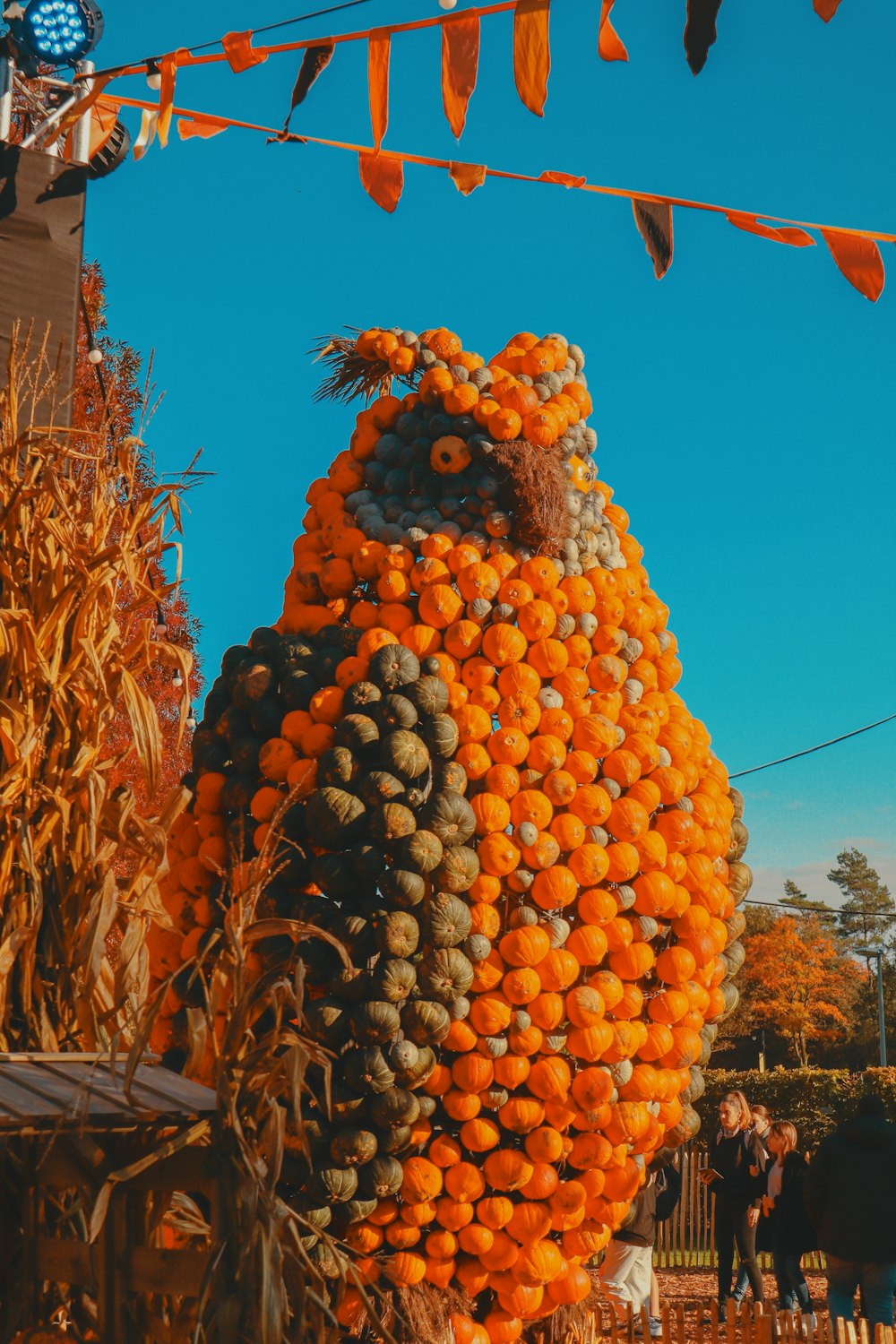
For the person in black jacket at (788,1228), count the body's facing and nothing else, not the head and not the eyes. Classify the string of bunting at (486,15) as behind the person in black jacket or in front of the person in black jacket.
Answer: in front

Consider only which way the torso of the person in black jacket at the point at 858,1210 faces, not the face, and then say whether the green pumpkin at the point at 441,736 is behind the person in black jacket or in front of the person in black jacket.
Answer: behind

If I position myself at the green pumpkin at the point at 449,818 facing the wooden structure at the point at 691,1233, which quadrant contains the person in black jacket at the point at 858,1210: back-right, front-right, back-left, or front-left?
front-right

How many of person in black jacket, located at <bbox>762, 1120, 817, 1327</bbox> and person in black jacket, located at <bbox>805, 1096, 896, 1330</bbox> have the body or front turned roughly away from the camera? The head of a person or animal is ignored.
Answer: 1

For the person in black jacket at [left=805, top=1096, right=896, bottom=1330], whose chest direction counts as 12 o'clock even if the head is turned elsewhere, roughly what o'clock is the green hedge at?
The green hedge is roughly at 12 o'clock from the person in black jacket.

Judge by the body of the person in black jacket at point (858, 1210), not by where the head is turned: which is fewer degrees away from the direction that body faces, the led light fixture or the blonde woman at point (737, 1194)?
the blonde woman

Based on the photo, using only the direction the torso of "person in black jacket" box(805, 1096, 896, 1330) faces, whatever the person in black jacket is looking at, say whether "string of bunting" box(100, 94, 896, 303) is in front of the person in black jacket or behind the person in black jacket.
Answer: behind

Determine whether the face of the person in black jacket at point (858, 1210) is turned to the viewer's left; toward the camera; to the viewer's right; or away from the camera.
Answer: away from the camera

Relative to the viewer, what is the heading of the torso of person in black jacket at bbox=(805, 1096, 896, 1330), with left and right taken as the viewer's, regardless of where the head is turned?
facing away from the viewer

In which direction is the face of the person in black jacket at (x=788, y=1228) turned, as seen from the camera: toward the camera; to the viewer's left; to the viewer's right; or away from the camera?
to the viewer's left

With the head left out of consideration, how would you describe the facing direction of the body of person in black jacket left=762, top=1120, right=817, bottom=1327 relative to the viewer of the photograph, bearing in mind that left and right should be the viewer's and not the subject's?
facing the viewer and to the left of the viewer

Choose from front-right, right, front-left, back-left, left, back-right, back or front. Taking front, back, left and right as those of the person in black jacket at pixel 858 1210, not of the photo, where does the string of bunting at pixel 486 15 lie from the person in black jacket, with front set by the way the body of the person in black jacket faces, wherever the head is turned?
back

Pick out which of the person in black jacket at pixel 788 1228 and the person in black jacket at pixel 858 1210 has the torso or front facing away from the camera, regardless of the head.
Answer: the person in black jacket at pixel 858 1210

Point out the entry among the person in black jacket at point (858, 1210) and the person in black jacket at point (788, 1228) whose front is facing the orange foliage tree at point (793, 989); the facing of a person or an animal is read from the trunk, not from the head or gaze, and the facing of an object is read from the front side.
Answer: the person in black jacket at point (858, 1210)

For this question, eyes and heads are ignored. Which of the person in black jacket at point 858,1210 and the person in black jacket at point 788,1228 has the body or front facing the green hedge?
the person in black jacket at point 858,1210
